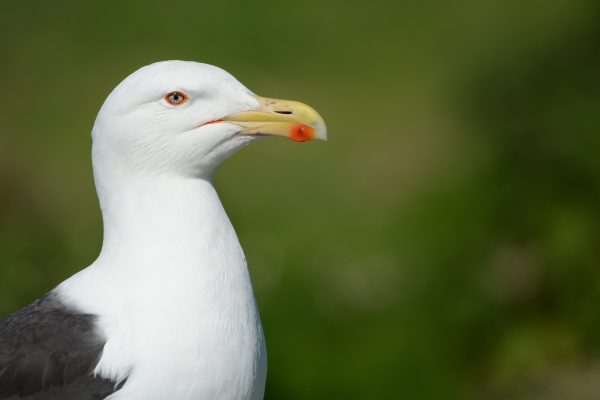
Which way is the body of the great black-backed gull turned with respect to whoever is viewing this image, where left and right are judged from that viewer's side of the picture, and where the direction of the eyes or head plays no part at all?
facing to the right of the viewer
